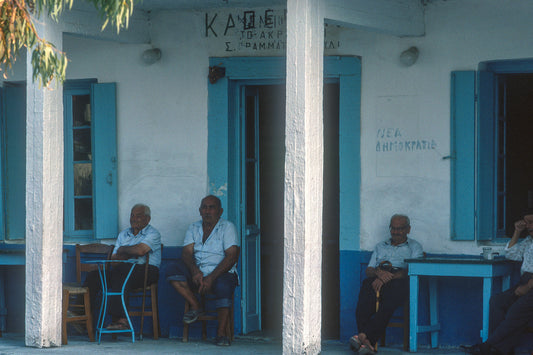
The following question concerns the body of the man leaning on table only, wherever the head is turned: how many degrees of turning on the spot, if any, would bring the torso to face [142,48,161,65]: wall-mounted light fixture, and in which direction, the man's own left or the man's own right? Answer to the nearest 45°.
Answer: approximately 45° to the man's own right

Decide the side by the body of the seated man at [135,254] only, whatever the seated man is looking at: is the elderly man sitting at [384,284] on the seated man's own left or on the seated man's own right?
on the seated man's own left

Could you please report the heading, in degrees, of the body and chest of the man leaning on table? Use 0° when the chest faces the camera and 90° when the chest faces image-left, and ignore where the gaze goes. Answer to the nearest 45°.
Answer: approximately 45°

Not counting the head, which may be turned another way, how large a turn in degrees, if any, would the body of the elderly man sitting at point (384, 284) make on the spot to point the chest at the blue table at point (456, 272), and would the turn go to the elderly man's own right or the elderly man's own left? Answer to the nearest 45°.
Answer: approximately 135° to the elderly man's own left

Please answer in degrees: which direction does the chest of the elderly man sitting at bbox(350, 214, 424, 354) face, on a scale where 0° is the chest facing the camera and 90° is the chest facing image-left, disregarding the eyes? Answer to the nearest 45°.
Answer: approximately 45°

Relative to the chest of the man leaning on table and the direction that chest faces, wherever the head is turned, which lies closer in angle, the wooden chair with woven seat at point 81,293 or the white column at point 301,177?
the white column
